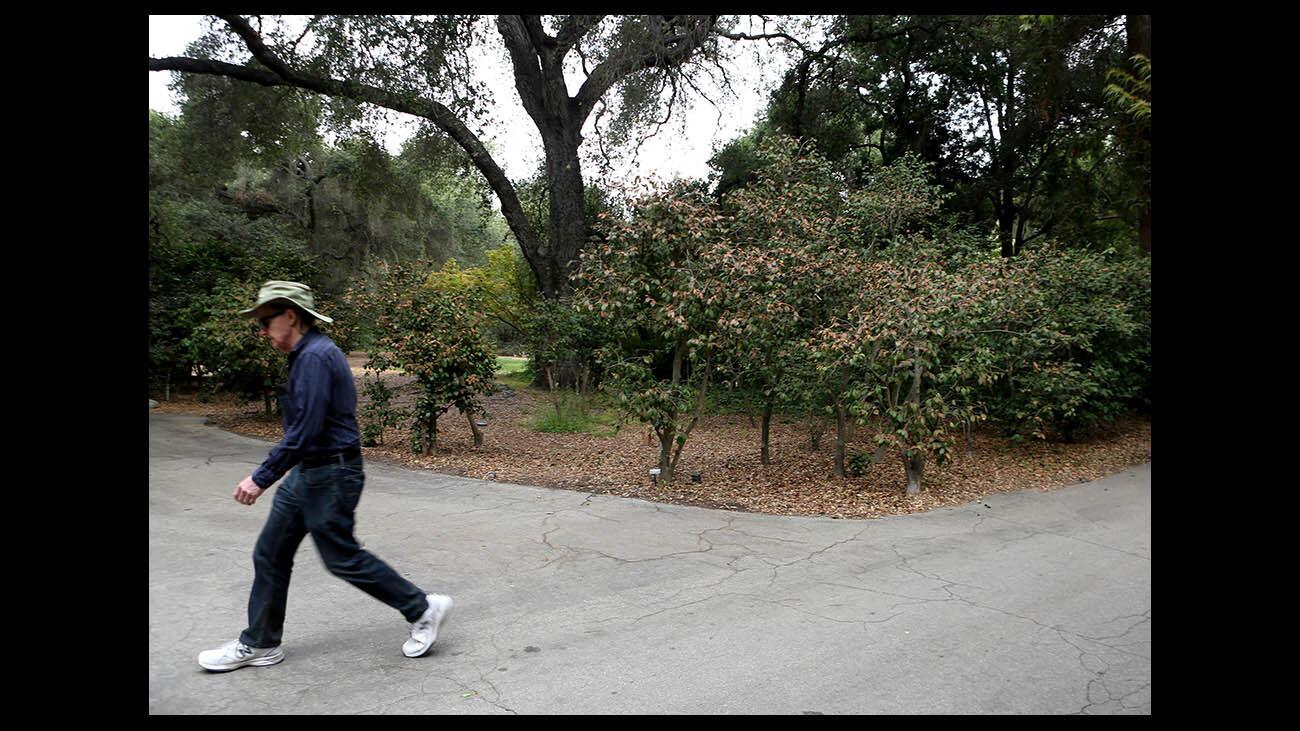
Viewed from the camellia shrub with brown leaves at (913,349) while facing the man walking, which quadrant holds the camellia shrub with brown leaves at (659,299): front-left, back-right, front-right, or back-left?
front-right

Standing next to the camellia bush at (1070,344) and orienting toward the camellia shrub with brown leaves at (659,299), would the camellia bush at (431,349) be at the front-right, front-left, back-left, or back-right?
front-right

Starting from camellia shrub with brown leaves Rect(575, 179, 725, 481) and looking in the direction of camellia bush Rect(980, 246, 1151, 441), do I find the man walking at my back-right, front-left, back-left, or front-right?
back-right

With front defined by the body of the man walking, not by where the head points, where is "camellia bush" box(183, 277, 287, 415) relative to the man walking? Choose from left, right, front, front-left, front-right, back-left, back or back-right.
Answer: right

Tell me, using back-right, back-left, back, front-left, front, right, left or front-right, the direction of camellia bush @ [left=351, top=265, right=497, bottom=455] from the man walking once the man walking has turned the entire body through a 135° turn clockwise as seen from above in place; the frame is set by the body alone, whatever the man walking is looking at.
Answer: front-left

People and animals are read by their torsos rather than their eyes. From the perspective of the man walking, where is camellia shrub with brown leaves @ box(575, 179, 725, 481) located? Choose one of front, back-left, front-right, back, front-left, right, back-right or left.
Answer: back-right

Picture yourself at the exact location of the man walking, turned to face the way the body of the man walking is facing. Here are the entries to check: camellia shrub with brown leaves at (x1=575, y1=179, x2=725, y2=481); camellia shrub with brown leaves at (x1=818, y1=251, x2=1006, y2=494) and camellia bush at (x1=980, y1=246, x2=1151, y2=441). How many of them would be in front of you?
0

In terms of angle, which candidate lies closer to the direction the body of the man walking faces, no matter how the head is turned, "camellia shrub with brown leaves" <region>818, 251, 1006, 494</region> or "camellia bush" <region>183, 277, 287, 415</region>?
the camellia bush

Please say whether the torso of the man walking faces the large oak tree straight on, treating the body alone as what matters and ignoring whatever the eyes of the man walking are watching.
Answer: no

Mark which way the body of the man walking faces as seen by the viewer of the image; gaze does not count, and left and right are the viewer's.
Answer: facing to the left of the viewer

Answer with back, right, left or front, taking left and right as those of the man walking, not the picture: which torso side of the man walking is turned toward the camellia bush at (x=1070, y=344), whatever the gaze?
back

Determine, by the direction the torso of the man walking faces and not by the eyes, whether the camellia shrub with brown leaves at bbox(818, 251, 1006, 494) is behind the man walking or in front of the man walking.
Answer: behind

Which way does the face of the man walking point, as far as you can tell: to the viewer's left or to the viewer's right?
to the viewer's left
